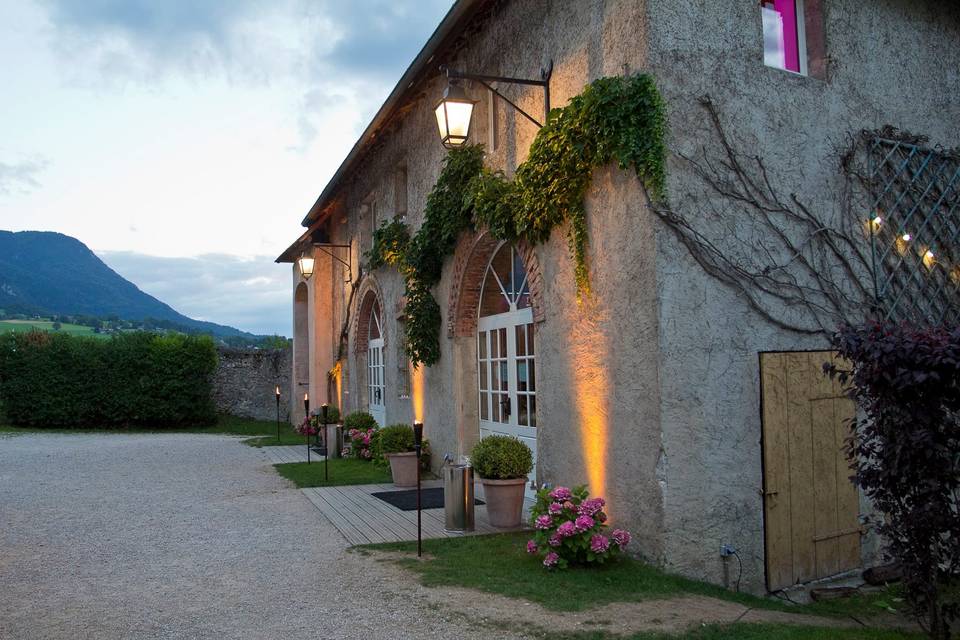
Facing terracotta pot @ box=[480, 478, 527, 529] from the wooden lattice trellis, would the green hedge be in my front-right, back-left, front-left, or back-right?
front-right

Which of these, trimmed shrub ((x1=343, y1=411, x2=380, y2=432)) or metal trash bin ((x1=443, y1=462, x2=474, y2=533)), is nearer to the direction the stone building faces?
the metal trash bin

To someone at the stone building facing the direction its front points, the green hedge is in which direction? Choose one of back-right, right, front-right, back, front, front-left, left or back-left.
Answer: right
